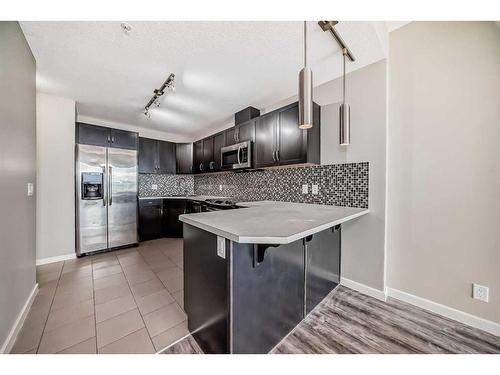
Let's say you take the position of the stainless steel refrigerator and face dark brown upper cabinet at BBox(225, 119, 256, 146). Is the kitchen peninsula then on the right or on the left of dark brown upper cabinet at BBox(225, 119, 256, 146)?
right

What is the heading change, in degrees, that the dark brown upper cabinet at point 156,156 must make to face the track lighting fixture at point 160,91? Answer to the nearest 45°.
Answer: approximately 45° to its right

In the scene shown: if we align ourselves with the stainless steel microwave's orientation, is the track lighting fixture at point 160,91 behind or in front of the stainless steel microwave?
in front

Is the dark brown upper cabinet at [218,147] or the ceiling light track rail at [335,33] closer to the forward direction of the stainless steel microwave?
the ceiling light track rail

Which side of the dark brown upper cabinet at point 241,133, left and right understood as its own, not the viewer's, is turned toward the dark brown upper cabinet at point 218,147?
right

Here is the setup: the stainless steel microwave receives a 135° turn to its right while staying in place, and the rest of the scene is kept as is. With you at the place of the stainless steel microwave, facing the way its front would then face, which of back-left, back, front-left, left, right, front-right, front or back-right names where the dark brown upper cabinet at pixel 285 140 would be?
back-right

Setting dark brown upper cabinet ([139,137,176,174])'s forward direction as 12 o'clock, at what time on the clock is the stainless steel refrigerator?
The stainless steel refrigerator is roughly at 3 o'clock from the dark brown upper cabinet.

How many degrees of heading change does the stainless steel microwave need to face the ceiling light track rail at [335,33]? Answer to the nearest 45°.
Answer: approximately 90° to its left

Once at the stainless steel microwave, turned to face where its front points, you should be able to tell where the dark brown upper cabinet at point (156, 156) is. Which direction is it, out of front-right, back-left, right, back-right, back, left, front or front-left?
right

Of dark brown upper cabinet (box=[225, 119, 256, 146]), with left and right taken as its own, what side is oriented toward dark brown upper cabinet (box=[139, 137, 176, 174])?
right

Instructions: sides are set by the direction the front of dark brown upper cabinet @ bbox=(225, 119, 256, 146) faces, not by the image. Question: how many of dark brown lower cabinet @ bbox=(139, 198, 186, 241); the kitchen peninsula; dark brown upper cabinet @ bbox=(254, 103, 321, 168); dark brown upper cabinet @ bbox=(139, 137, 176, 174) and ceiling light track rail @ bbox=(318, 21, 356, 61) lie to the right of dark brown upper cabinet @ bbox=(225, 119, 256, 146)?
2

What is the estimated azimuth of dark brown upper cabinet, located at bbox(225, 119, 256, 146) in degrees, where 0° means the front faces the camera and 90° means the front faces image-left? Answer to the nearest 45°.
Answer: approximately 45°

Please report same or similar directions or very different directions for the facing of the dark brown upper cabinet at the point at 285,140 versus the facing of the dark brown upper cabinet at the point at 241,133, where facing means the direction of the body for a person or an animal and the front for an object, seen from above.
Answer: same or similar directions

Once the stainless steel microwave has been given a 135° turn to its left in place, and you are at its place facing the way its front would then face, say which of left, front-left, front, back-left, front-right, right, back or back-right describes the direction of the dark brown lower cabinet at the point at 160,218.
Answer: back-left

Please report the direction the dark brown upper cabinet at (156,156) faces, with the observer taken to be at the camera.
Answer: facing the viewer and to the right of the viewer

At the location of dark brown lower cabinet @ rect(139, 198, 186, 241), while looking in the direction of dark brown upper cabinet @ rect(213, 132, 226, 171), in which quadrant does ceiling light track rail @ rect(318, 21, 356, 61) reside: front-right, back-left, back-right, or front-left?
front-right
